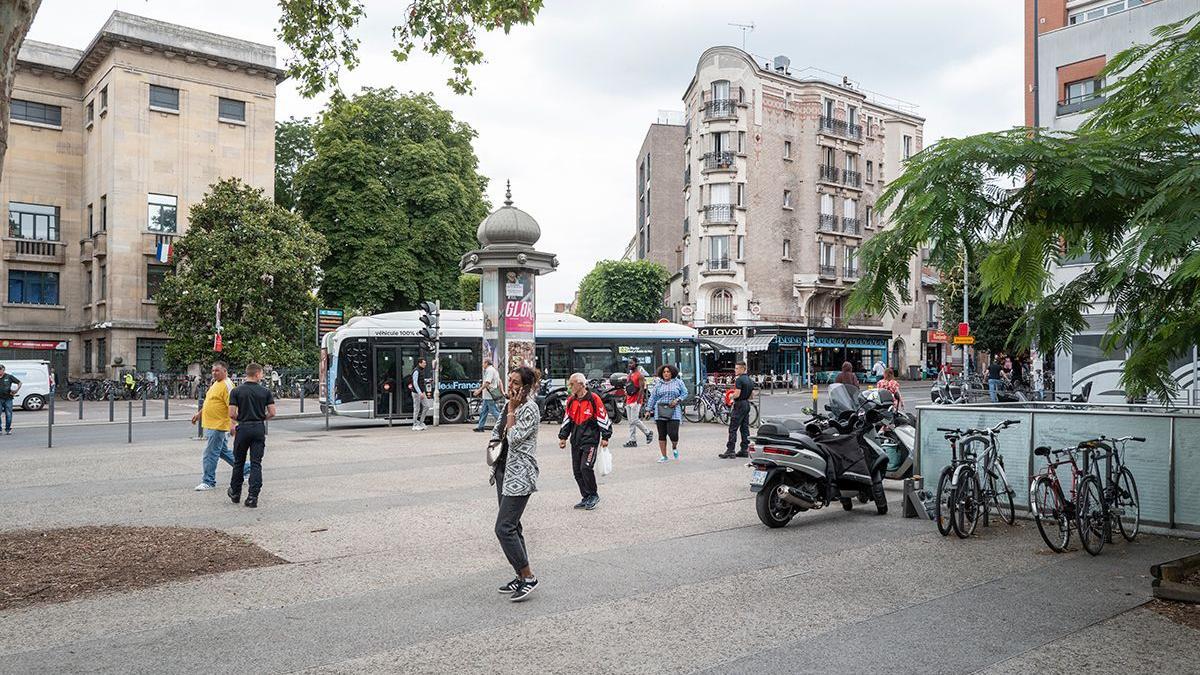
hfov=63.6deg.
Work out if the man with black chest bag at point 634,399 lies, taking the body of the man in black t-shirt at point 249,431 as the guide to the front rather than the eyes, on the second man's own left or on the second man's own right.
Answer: on the second man's own right

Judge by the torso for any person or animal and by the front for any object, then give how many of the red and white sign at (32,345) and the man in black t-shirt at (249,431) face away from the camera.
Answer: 1

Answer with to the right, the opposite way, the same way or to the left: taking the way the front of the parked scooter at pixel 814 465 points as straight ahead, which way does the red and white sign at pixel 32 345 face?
to the right

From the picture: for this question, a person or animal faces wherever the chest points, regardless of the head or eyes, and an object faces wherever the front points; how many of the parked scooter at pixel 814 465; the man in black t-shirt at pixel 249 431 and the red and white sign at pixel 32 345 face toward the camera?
1

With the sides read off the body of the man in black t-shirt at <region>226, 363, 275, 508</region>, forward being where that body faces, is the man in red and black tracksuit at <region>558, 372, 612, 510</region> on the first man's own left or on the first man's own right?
on the first man's own right

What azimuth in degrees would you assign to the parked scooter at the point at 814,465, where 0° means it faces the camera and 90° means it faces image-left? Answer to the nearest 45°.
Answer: approximately 225°

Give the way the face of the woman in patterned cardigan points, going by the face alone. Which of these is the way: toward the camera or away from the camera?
toward the camera

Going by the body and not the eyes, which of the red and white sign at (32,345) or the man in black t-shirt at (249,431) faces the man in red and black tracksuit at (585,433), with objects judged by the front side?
the red and white sign

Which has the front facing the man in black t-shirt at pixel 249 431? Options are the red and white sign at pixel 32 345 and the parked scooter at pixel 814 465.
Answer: the red and white sign

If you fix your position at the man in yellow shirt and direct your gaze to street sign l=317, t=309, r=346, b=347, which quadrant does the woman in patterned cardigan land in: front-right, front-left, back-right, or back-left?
back-right

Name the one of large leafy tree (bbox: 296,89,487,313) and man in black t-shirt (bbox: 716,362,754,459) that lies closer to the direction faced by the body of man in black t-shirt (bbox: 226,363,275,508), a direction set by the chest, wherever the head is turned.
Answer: the large leafy tree

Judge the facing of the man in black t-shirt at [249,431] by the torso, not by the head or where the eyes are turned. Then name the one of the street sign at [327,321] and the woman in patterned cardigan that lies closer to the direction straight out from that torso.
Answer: the street sign

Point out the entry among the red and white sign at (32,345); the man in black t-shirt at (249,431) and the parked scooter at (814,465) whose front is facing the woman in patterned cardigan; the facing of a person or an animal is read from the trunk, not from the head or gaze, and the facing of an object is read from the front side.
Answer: the red and white sign

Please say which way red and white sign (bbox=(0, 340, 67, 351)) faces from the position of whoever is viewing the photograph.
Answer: facing the viewer

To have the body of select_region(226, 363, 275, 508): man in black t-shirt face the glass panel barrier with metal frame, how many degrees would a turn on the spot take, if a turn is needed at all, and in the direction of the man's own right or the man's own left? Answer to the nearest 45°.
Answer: approximately 135° to the man's own right

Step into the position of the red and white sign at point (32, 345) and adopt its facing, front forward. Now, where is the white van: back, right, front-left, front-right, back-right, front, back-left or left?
front

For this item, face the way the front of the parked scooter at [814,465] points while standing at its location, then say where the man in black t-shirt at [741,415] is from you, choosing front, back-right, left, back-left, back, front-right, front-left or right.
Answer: front-left

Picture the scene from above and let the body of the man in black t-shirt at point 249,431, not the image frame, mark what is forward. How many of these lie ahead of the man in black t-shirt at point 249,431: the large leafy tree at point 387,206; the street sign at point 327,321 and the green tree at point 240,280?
3

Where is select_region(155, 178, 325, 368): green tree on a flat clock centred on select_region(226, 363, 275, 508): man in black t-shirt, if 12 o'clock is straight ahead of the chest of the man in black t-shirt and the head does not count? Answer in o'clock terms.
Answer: The green tree is roughly at 12 o'clock from the man in black t-shirt.

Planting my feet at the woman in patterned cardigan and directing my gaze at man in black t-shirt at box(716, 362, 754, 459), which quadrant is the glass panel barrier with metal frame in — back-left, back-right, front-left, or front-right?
front-right

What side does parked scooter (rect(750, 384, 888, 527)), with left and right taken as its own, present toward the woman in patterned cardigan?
back

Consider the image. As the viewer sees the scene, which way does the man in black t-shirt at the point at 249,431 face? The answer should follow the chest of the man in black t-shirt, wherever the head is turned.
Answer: away from the camera
